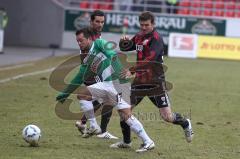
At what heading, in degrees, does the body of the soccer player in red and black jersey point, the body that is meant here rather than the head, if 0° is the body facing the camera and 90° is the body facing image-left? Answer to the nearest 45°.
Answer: approximately 45°

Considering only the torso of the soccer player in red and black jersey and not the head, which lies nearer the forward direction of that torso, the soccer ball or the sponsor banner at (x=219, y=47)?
the soccer ball

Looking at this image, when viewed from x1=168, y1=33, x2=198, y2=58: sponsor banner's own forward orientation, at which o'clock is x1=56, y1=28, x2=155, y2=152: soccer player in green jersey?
The soccer player in green jersey is roughly at 12 o'clock from the sponsor banner.

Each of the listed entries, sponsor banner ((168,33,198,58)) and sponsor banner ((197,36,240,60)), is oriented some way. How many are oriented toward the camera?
2

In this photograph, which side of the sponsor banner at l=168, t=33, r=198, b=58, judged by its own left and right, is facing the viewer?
front

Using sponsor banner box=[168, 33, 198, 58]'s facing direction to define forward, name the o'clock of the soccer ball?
The soccer ball is roughly at 12 o'clock from the sponsor banner.

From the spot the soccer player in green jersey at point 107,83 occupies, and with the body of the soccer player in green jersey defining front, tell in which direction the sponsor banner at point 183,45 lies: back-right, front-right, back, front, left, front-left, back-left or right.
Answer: back-right

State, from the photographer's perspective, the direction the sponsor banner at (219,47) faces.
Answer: facing the viewer

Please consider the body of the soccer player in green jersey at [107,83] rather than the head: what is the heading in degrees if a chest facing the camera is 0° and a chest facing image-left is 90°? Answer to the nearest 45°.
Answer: approximately 45°

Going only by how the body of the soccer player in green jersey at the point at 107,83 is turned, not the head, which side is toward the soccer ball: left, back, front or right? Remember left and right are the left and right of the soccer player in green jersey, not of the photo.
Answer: front

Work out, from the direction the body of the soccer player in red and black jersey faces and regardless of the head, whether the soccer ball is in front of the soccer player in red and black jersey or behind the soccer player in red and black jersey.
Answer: in front

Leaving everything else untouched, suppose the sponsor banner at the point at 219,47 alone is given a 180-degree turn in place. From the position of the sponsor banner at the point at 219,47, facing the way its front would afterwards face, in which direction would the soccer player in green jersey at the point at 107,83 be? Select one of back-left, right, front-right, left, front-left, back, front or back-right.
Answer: back

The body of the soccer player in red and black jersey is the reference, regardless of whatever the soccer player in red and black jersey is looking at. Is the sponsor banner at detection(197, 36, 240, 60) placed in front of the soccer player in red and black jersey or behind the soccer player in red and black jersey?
behind

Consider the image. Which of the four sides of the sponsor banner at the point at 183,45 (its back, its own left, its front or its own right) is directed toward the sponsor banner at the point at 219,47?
left
